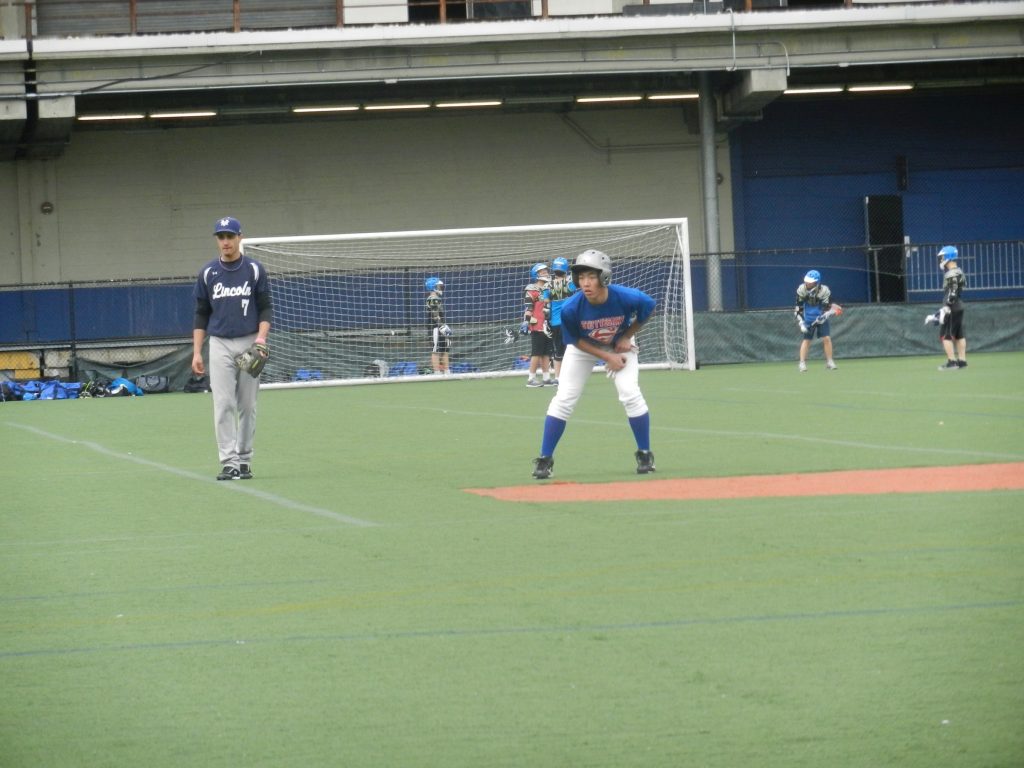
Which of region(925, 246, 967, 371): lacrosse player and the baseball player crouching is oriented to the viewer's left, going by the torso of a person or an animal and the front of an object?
the lacrosse player

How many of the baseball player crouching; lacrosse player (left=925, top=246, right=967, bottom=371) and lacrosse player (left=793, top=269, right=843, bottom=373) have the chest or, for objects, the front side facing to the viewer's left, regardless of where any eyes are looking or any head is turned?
1

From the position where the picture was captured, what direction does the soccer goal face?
facing the viewer

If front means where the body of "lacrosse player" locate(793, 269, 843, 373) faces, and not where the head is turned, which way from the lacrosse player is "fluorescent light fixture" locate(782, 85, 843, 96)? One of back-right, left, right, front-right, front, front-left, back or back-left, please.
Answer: back

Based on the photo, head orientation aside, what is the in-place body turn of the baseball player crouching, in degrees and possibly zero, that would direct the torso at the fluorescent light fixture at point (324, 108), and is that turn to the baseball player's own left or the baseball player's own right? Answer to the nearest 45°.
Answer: approximately 180°

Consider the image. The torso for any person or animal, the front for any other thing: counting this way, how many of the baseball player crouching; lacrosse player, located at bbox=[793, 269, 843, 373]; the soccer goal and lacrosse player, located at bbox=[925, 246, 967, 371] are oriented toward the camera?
3

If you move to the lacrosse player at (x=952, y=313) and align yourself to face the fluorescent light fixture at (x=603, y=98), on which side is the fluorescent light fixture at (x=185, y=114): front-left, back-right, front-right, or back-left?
front-left

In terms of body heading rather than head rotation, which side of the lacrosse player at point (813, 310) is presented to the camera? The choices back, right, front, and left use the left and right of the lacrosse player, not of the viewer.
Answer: front

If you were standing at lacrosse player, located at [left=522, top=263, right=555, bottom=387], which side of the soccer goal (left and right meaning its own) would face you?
front

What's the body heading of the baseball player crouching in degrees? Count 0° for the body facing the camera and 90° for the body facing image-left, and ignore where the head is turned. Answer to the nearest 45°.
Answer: approximately 0°

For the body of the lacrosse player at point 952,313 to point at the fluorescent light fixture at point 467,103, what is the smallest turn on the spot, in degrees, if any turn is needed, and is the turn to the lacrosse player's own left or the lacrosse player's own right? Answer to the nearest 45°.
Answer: approximately 45° to the lacrosse player's own right

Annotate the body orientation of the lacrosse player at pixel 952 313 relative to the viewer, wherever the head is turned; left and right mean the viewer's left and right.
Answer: facing to the left of the viewer

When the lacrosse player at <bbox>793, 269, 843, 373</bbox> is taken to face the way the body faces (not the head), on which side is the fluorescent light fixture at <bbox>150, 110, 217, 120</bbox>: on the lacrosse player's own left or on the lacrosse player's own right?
on the lacrosse player's own right
